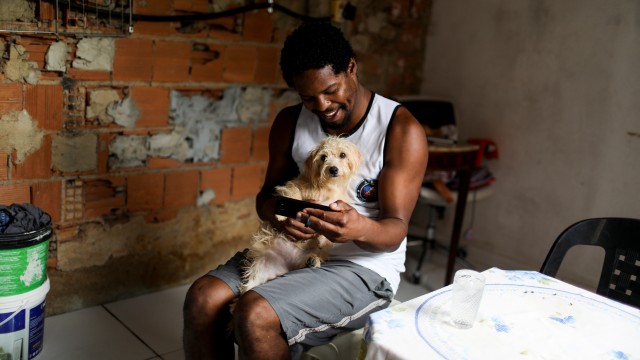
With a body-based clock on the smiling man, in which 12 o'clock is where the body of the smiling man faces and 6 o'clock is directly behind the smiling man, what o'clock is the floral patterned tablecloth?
The floral patterned tablecloth is roughly at 9 o'clock from the smiling man.

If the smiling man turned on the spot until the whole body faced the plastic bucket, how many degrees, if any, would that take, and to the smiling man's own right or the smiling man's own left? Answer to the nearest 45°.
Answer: approximately 45° to the smiling man's own right

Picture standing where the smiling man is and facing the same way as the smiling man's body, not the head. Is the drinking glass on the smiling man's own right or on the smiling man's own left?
on the smiling man's own left

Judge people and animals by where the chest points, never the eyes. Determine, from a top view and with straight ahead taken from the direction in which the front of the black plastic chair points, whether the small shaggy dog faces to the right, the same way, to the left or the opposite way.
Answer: to the left

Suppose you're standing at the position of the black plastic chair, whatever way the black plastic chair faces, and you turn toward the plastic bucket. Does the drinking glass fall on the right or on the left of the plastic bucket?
left

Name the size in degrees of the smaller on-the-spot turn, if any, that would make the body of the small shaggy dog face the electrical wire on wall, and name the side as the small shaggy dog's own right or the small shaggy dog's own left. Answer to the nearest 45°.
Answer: approximately 135° to the small shaggy dog's own right

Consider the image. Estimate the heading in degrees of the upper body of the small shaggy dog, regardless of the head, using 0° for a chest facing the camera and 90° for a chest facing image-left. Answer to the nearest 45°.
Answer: approximately 0°

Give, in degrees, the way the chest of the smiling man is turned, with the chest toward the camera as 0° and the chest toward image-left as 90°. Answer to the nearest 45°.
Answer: approximately 45°
